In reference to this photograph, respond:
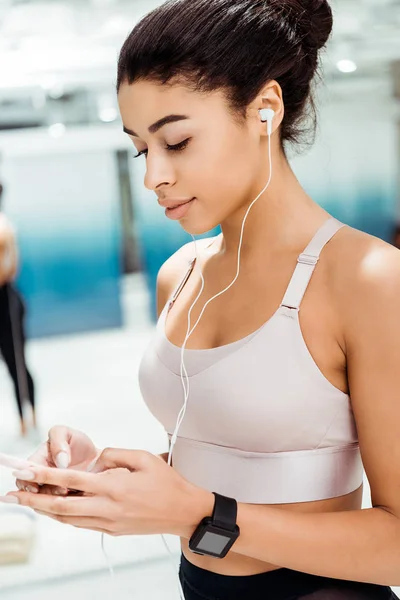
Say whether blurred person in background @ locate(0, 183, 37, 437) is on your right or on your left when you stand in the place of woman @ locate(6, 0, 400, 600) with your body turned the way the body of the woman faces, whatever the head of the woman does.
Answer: on your right

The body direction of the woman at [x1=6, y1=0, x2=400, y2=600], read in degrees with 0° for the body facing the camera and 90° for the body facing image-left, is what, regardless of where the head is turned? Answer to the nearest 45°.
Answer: approximately 45°

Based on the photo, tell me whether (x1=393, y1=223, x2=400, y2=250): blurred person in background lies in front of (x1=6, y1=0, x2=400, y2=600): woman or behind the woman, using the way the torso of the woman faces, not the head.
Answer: behind

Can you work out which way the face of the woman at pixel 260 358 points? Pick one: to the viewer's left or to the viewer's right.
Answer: to the viewer's left
